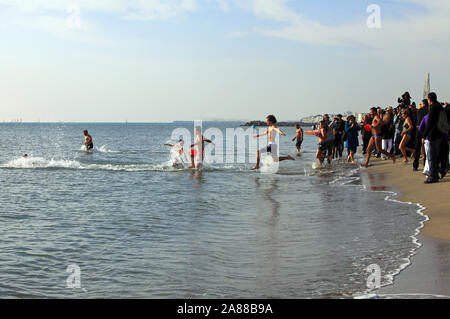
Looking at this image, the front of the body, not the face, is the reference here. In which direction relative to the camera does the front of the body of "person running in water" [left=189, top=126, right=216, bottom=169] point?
to the viewer's left

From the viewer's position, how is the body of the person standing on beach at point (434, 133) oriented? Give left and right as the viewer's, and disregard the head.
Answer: facing to the left of the viewer

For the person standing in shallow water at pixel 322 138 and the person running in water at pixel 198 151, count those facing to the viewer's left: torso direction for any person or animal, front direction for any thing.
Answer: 2

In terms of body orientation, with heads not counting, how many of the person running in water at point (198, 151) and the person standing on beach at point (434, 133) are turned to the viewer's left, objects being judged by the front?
2

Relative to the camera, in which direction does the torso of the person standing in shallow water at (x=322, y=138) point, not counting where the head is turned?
to the viewer's left

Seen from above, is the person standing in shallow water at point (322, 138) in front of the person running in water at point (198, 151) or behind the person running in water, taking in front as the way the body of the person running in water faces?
behind

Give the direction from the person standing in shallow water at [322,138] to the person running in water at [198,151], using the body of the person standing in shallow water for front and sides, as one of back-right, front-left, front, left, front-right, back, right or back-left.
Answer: front

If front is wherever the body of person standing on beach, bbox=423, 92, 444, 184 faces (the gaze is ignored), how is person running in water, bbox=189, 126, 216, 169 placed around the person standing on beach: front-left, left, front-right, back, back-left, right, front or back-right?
front-right

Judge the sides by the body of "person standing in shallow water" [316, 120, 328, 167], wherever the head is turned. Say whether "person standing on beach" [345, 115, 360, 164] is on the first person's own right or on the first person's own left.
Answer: on the first person's own right
